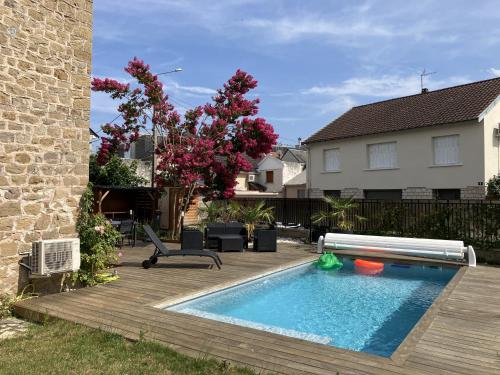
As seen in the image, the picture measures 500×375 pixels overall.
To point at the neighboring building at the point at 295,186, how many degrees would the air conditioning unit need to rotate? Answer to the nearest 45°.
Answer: approximately 90° to its left

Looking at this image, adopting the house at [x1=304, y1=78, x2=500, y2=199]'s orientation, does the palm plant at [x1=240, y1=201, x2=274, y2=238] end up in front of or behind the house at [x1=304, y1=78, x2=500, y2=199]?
in front

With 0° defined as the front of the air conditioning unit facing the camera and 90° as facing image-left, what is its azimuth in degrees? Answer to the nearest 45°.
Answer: approximately 315°

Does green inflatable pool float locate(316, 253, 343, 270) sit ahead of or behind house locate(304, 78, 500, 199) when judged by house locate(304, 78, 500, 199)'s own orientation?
ahead

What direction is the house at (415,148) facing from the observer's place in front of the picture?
facing the viewer and to the left of the viewer

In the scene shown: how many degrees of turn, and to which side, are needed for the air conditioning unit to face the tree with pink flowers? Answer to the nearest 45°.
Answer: approximately 90° to its left

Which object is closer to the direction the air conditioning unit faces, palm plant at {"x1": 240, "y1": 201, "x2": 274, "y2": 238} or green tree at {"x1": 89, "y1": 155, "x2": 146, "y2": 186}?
the palm plant

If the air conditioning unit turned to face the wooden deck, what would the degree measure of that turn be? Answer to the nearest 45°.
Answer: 0° — it already faces it

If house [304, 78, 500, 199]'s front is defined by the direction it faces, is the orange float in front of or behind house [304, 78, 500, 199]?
in front

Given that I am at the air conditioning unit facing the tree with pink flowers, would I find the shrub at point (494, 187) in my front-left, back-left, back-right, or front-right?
front-right

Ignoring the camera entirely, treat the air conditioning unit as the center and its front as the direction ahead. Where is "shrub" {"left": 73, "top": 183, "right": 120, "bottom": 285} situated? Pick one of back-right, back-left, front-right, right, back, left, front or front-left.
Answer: left

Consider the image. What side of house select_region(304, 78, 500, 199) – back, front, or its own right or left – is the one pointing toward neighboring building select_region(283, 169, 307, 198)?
right

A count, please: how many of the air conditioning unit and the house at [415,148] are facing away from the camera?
0
